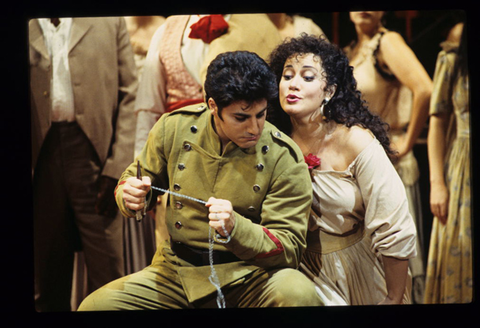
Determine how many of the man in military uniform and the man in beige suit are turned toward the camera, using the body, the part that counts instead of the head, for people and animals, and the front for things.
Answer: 2

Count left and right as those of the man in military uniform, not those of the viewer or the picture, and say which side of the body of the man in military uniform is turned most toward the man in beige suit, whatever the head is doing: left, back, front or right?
right

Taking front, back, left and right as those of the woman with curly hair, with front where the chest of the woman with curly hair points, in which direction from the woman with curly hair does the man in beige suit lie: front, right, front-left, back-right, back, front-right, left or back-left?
front-right

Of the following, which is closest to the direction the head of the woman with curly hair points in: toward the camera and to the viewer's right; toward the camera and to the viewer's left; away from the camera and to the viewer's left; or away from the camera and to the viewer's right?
toward the camera and to the viewer's left

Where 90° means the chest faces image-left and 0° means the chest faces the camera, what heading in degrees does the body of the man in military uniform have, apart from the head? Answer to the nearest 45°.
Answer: approximately 0°
